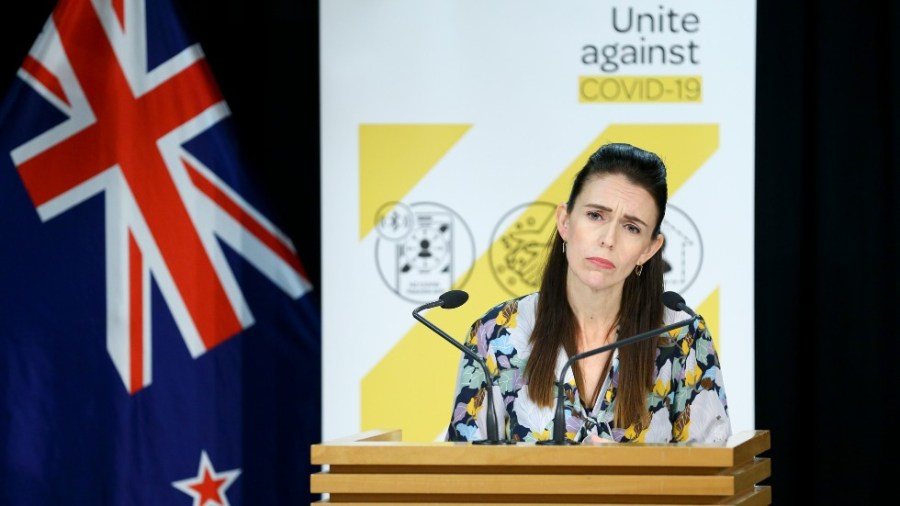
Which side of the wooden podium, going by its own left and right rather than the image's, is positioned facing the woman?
back

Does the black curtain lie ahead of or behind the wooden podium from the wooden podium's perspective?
behind

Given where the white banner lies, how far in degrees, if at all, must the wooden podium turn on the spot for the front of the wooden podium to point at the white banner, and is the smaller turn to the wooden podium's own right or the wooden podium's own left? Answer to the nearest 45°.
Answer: approximately 180°

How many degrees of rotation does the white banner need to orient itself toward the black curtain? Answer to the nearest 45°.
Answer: approximately 90° to its left

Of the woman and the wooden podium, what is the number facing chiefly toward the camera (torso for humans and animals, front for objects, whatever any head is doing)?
2

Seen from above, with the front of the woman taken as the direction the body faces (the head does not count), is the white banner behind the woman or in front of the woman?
behind

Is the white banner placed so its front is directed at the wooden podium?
yes

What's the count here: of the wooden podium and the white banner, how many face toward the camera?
2

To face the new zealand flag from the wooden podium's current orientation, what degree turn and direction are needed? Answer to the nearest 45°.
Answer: approximately 135° to its right

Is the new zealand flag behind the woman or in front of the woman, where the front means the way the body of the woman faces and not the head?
behind
